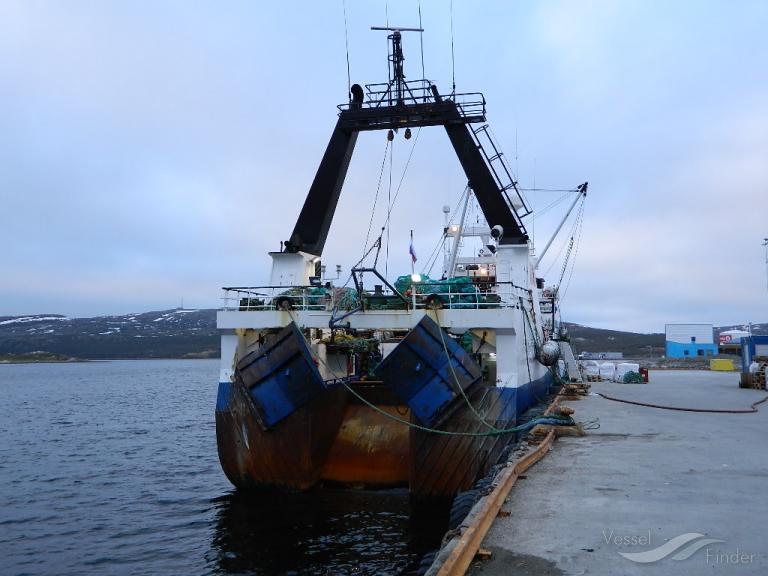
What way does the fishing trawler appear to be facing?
away from the camera

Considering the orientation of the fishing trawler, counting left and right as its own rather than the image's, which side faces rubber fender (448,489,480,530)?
back
